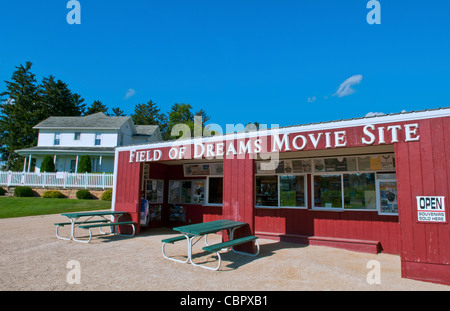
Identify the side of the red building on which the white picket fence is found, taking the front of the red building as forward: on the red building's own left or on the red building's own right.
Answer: on the red building's own right

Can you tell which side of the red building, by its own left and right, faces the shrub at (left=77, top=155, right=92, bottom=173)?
right

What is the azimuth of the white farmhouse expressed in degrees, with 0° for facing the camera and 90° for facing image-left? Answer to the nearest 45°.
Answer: approximately 0°

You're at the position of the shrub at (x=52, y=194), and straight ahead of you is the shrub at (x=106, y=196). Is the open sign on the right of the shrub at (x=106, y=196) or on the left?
right

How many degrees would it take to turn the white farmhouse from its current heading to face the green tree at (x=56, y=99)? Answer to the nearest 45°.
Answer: approximately 180°

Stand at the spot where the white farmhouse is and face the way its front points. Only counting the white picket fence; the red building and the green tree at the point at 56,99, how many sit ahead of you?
2

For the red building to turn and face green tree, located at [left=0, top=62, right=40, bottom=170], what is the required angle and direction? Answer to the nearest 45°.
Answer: approximately 90° to its right

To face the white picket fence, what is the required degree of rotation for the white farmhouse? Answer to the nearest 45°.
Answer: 0° — it already faces it

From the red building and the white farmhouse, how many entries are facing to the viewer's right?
0

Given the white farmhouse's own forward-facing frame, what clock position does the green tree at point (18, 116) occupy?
The green tree is roughly at 5 o'clock from the white farmhouse.

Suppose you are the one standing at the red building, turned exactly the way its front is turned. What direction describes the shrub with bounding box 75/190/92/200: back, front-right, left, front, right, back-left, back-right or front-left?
right

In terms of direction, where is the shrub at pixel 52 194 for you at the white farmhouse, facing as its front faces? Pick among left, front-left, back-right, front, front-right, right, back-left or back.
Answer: front

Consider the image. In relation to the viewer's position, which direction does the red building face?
facing the viewer and to the left of the viewer
